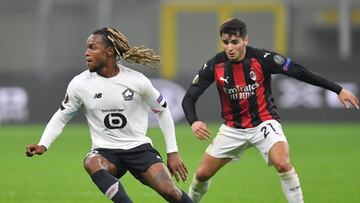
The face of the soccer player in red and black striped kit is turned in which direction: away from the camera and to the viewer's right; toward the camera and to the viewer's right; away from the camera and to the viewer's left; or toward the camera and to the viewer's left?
toward the camera and to the viewer's left

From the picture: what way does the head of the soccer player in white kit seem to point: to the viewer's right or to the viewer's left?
to the viewer's left

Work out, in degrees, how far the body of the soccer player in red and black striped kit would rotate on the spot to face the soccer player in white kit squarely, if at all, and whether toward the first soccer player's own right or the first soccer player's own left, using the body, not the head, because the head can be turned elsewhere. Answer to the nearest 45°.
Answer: approximately 45° to the first soccer player's own right

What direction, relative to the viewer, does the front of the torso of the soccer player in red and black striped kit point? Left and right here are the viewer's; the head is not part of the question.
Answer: facing the viewer
